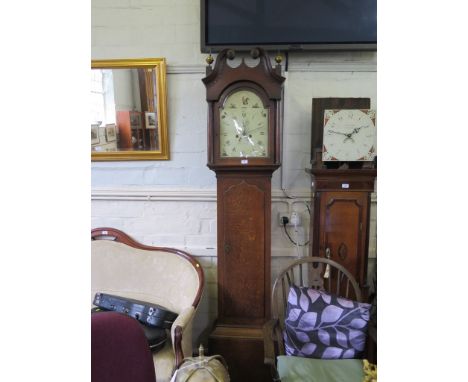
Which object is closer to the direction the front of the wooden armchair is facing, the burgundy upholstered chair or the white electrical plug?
the burgundy upholstered chair

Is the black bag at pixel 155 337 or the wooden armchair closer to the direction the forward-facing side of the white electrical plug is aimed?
the wooden armchair

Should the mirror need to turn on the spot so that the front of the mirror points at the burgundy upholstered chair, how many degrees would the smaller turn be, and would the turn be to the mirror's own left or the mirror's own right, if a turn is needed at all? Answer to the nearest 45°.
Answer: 0° — it already faces it

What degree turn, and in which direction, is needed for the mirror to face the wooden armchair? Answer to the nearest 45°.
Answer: approximately 45° to its left

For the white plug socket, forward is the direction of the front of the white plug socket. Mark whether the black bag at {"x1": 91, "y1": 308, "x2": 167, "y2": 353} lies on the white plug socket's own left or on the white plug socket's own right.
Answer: on the white plug socket's own right

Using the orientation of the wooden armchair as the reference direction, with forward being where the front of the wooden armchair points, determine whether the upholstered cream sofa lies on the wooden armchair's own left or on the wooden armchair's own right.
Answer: on the wooden armchair's own right

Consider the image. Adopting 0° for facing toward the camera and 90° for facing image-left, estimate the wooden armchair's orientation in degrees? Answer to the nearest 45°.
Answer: approximately 0°

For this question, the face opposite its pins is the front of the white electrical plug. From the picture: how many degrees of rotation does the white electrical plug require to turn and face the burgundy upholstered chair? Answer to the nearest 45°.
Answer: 0° — it already faces it

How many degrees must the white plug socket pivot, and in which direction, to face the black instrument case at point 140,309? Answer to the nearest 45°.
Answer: approximately 45° to its right

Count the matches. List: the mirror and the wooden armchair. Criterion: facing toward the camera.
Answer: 2
